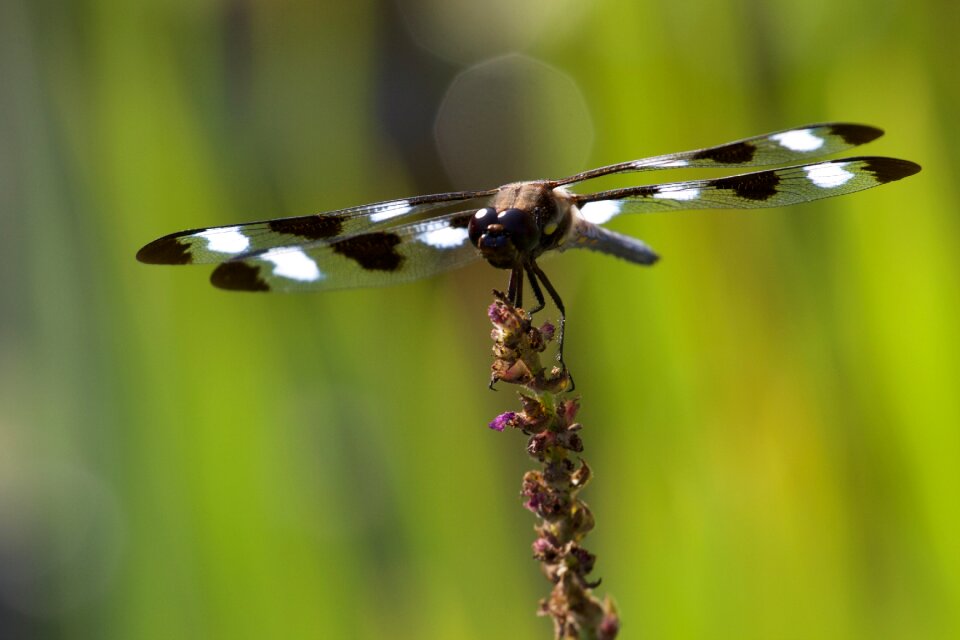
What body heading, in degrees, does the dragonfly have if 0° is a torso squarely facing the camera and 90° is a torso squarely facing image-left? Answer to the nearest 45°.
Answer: approximately 45°
